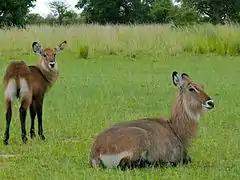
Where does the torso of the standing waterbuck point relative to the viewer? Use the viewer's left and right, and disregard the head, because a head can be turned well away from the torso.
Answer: facing away from the viewer and to the right of the viewer

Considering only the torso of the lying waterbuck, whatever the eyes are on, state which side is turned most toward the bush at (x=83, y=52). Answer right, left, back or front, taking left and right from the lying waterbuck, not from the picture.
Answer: left

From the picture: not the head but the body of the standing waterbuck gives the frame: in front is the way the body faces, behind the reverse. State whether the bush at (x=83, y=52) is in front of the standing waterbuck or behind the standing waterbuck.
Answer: in front

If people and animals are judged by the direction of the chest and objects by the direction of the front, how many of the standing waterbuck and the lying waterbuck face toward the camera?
0

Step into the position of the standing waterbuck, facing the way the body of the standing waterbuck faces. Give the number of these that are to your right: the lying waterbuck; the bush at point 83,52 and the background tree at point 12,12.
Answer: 1

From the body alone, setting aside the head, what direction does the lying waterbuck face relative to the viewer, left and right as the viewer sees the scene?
facing to the right of the viewer

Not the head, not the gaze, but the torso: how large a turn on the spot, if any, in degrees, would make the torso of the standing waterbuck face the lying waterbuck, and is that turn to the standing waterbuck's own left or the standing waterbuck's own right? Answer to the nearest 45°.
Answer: approximately 90° to the standing waterbuck's own right

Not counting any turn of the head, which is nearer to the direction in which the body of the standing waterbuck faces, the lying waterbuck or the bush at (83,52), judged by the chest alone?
the bush

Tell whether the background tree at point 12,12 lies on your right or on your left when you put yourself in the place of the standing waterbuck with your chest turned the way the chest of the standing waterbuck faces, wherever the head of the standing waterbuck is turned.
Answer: on your left

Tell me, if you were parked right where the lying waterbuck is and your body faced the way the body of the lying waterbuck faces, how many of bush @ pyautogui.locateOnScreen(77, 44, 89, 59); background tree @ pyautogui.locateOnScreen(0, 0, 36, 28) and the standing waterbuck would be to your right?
0

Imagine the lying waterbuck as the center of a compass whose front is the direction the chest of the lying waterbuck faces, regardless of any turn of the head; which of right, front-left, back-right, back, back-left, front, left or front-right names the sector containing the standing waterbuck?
back-left
